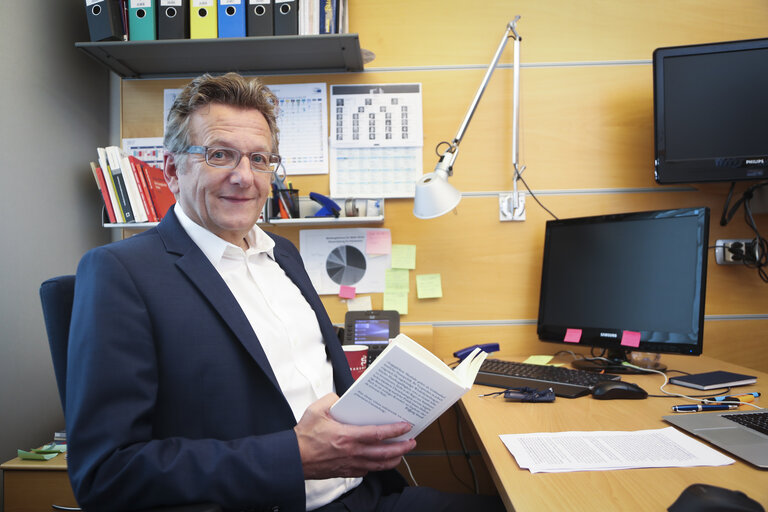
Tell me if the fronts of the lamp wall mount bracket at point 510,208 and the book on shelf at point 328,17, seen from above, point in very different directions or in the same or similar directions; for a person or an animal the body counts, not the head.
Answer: same or similar directions

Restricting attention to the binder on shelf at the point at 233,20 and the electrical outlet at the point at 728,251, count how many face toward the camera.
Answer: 2

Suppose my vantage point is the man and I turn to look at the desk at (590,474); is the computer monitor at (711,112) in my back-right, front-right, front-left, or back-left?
front-left

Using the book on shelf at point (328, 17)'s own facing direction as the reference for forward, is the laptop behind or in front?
in front

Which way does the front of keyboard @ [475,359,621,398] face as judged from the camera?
facing the viewer and to the left of the viewer

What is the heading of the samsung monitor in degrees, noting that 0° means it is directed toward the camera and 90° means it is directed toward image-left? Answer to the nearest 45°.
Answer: approximately 45°

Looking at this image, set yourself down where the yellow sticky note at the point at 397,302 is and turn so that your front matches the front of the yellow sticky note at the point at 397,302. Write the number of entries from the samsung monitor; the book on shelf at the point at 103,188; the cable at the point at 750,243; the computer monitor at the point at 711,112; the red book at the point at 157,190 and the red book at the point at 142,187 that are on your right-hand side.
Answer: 3

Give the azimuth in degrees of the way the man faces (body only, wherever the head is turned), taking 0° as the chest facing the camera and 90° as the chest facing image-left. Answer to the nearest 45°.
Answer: approximately 315°

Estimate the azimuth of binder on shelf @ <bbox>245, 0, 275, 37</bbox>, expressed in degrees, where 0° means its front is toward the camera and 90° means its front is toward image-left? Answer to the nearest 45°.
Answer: approximately 0°

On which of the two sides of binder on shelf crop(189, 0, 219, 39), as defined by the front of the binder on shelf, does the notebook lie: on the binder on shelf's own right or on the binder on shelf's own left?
on the binder on shelf's own left

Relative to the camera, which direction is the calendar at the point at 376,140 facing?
toward the camera

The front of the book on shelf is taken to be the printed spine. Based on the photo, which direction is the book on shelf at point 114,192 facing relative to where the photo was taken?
toward the camera

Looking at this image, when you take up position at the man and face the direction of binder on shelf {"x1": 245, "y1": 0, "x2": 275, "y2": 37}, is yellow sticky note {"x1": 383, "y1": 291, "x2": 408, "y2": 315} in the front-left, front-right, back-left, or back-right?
front-right

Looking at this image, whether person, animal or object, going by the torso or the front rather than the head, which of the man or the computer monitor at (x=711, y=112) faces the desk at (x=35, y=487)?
the computer monitor

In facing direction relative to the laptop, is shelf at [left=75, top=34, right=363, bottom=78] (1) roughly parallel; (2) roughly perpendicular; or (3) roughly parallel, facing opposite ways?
roughly perpendicular

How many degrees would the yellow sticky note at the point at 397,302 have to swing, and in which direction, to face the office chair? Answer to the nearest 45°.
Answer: approximately 45° to its right

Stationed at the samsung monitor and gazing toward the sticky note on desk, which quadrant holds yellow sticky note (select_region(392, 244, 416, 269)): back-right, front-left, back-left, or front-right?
front-right

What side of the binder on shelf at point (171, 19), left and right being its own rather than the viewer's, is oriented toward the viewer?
front

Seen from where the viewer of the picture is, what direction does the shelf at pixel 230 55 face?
facing the viewer
